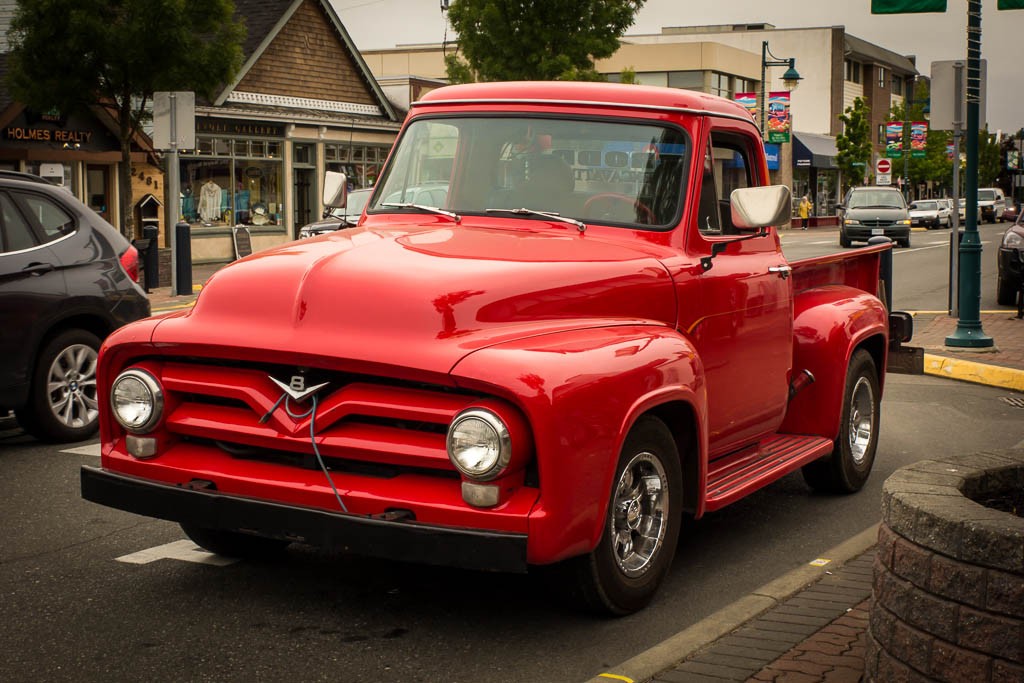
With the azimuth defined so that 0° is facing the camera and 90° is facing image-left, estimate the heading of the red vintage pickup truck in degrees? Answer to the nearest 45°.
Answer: approximately 45°

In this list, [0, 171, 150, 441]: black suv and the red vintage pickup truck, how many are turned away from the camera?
0

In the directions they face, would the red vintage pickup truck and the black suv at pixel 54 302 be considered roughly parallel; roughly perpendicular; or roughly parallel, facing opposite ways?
roughly parallel

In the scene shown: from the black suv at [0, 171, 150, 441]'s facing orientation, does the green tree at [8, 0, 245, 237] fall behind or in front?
behind

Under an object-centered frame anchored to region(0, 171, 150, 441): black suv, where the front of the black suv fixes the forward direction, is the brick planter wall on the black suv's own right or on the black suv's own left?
on the black suv's own left

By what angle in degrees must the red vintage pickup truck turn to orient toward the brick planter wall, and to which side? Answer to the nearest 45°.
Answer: approximately 90° to its left

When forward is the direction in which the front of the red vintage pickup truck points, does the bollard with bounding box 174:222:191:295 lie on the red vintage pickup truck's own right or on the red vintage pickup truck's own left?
on the red vintage pickup truck's own right

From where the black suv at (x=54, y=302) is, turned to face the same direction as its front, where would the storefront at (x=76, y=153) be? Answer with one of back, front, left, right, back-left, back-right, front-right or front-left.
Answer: back-right

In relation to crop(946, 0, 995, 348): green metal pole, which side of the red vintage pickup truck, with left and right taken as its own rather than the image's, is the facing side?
back

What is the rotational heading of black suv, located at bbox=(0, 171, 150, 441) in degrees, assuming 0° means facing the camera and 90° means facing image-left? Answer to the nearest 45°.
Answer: approximately 45°

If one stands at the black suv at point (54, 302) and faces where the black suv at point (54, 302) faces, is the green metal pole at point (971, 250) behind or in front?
behind

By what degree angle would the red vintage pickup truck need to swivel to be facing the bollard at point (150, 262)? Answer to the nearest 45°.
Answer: approximately 135° to its right
